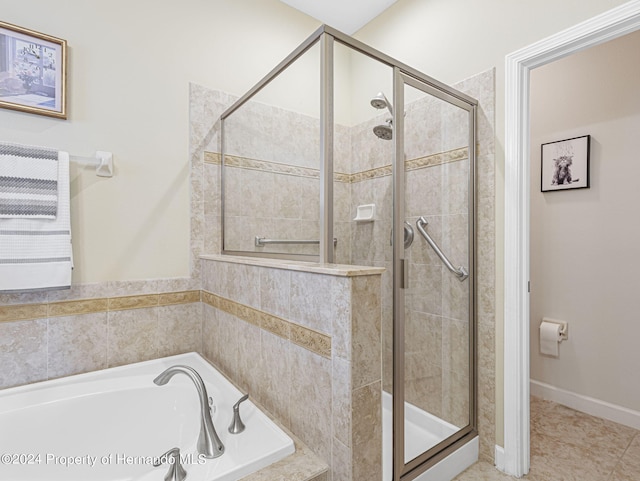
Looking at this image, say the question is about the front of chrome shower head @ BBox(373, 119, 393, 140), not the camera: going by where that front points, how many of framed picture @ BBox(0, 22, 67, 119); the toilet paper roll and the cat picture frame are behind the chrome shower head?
2

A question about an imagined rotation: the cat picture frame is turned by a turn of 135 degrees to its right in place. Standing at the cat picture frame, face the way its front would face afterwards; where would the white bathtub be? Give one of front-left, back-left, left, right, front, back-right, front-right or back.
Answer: back-left

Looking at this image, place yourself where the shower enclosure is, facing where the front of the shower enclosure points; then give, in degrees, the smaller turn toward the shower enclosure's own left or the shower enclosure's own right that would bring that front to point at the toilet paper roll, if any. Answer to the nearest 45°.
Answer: approximately 90° to the shower enclosure's own left

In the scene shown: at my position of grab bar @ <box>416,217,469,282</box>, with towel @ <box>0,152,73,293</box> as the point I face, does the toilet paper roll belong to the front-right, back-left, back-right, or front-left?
back-right

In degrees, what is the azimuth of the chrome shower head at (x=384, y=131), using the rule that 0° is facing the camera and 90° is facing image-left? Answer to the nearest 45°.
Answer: approximately 45°

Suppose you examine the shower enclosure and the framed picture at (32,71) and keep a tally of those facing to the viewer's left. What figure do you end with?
0

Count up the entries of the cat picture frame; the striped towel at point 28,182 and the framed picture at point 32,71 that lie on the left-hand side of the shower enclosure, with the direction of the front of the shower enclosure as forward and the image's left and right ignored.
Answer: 1

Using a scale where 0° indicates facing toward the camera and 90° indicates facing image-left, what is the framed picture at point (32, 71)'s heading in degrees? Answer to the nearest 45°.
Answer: approximately 315°

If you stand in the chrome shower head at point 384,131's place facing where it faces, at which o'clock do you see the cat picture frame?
The cat picture frame is roughly at 6 o'clock from the chrome shower head.

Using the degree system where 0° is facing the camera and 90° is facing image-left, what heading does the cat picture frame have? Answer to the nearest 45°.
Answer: approximately 45°

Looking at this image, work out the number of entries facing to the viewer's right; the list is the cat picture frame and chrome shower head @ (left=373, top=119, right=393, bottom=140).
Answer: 0

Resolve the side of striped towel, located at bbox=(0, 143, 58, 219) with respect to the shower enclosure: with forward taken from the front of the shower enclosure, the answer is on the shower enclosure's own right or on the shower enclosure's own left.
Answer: on the shower enclosure's own right

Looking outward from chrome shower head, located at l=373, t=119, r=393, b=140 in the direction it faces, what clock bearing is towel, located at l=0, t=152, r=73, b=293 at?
The towel is roughly at 1 o'clock from the chrome shower head.
